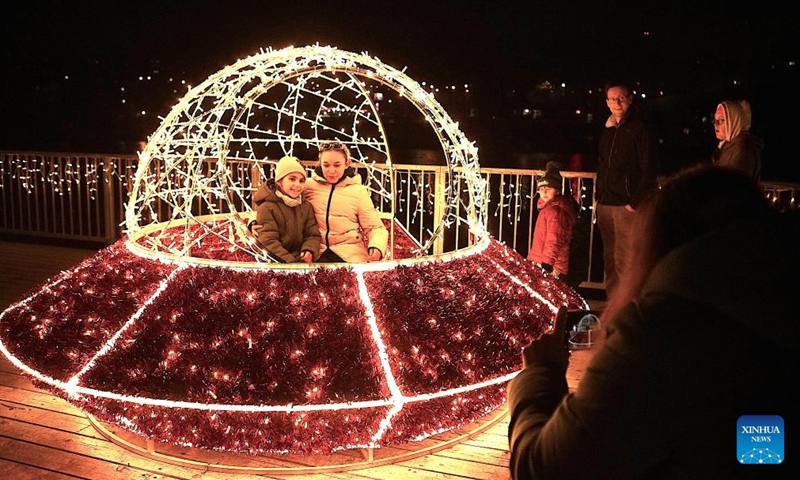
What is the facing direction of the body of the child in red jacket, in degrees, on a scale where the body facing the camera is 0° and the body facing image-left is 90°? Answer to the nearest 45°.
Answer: approximately 45°

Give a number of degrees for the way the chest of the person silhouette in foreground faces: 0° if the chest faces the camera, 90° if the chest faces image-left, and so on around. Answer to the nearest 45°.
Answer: approximately 135°

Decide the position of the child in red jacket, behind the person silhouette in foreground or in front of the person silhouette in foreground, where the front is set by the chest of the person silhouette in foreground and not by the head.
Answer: in front

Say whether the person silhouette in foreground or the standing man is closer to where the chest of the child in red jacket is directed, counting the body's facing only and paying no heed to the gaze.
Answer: the person silhouette in foreground

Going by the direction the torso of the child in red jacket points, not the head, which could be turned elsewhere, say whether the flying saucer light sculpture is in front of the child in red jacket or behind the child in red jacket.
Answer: in front

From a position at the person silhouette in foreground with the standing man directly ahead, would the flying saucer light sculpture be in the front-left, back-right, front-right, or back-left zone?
front-left

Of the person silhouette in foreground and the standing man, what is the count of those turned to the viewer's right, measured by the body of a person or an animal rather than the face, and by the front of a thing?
0

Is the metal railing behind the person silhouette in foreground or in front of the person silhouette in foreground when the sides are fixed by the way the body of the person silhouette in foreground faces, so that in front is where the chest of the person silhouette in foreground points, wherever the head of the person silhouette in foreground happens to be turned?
in front

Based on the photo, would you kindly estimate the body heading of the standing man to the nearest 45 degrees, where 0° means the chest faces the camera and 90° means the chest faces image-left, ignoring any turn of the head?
approximately 45°

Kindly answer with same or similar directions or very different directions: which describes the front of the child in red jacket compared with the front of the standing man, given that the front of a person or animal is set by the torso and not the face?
same or similar directions

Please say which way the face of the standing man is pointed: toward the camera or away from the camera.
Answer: toward the camera

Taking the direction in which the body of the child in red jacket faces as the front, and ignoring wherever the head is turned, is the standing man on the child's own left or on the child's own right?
on the child's own left

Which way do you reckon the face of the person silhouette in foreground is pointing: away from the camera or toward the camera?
away from the camera
